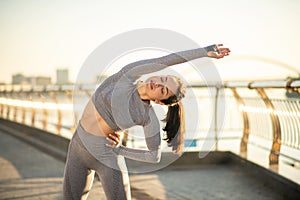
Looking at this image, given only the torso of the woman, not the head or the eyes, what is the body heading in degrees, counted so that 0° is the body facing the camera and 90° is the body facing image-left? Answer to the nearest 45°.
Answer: approximately 0°
